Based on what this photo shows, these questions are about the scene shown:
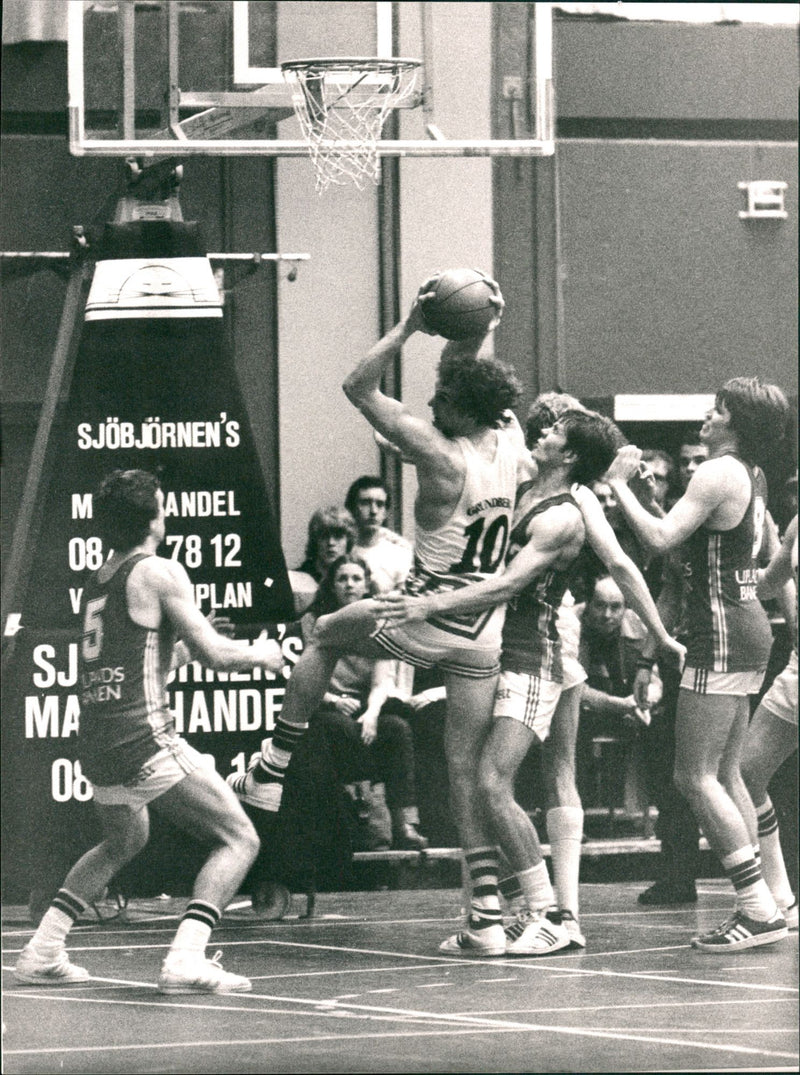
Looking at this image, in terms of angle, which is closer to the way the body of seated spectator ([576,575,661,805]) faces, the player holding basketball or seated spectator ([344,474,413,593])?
the player holding basketball

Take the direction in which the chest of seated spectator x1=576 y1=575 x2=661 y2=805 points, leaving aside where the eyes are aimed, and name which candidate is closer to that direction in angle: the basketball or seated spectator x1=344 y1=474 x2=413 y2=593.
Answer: the basketball

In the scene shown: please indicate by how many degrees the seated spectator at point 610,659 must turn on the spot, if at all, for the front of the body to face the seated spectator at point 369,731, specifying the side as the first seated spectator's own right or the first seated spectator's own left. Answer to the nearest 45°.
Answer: approximately 45° to the first seated spectator's own right

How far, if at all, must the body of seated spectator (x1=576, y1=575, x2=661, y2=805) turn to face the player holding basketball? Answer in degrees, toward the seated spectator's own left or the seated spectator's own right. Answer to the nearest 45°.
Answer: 0° — they already face them

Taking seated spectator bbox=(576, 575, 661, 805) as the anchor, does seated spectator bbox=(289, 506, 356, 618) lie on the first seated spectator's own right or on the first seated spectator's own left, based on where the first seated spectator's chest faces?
on the first seated spectator's own right

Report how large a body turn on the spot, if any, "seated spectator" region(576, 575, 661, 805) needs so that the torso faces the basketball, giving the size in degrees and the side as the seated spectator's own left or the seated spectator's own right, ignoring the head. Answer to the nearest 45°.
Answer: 0° — they already face it

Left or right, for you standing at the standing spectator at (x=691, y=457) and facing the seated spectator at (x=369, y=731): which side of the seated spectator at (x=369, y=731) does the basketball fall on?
left
